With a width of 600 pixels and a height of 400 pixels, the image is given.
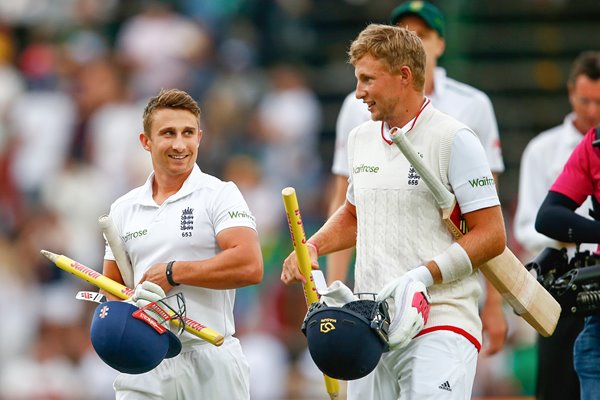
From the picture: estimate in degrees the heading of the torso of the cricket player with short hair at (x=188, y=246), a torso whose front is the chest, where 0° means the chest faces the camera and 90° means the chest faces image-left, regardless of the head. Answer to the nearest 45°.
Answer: approximately 45°

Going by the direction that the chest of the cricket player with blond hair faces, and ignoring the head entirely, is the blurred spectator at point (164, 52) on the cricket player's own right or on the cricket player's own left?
on the cricket player's own right

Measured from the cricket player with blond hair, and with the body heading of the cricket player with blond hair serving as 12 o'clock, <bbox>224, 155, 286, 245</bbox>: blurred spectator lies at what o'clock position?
The blurred spectator is roughly at 4 o'clock from the cricket player with blond hair.

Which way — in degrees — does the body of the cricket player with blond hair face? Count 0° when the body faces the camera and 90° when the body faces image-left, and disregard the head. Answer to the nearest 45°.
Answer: approximately 45°

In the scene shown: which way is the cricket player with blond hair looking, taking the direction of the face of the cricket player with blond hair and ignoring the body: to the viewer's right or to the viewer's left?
to the viewer's left
